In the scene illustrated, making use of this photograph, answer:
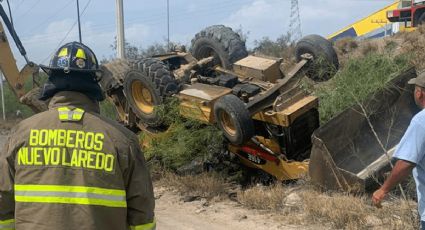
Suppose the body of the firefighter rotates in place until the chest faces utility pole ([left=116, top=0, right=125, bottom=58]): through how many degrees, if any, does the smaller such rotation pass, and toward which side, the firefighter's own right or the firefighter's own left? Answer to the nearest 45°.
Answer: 0° — they already face it

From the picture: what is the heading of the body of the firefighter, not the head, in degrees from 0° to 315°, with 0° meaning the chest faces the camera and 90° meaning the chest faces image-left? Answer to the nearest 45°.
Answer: approximately 180°

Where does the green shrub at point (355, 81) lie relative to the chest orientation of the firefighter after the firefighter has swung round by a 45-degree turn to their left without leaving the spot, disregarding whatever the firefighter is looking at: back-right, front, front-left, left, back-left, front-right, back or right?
right

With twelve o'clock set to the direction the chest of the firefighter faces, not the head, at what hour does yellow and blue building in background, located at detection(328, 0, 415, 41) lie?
The yellow and blue building in background is roughly at 1 o'clock from the firefighter.

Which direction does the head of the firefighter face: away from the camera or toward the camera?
away from the camera

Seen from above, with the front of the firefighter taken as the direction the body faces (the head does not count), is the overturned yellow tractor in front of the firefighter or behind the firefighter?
in front
